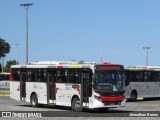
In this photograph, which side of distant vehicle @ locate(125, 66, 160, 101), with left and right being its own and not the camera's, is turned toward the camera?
left

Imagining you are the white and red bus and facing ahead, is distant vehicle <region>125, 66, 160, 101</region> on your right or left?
on your left

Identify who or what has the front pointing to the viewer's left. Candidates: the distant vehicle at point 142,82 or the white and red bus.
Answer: the distant vehicle

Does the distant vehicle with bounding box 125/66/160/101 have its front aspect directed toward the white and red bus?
no
